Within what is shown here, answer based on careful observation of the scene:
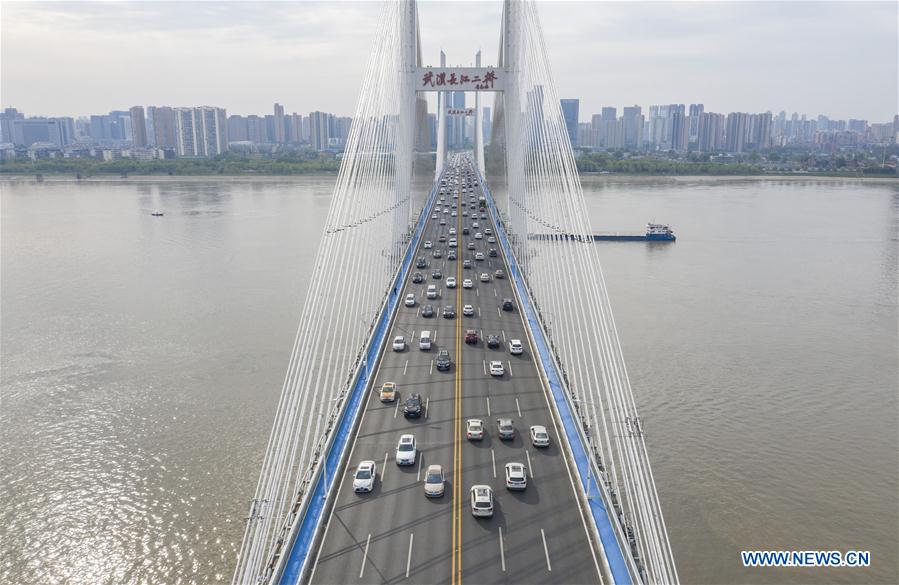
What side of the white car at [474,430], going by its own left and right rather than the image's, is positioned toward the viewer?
back

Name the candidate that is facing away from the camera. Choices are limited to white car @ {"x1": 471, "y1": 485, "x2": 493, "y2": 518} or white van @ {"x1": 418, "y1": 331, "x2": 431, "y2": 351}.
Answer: the white car

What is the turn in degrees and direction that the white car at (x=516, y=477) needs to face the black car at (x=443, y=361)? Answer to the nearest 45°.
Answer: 0° — it already faces it

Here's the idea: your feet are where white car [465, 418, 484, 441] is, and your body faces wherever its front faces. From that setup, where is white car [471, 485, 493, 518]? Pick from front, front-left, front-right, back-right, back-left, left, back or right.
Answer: back

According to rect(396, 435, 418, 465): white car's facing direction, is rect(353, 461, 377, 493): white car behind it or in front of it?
in front

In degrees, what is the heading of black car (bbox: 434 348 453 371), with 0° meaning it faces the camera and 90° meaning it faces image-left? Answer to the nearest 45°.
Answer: approximately 0°

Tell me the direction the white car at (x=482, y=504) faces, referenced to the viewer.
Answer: facing away from the viewer

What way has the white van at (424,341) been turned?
toward the camera

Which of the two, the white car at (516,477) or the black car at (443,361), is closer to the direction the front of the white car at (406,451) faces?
the white car

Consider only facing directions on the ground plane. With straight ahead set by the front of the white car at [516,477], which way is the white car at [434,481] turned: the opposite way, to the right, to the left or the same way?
the opposite way

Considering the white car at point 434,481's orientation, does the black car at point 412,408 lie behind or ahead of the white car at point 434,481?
behind

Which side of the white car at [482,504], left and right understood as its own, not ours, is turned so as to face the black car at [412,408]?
front

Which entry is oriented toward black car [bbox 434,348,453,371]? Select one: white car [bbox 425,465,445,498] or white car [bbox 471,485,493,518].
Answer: white car [bbox 471,485,493,518]

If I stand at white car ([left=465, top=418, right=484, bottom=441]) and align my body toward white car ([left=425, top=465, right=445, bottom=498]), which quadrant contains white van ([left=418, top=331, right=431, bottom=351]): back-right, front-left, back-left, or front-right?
back-right

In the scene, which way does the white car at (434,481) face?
toward the camera

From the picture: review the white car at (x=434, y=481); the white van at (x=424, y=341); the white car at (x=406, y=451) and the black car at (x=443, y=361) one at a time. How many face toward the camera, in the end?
4

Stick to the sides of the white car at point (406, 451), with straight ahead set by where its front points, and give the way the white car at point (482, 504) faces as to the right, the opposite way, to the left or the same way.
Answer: the opposite way

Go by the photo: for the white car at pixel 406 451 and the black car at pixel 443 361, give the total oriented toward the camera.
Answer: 2

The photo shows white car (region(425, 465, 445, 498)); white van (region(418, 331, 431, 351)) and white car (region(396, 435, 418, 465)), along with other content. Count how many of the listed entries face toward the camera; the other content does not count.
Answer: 3

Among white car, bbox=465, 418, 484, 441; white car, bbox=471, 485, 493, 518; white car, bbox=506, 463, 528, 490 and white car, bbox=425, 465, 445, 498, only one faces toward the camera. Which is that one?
white car, bbox=425, 465, 445, 498

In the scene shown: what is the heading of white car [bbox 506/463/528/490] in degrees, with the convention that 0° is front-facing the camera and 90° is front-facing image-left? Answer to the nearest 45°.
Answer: approximately 180°

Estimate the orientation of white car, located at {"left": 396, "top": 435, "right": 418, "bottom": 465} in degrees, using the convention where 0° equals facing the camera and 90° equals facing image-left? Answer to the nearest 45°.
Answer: approximately 0°
